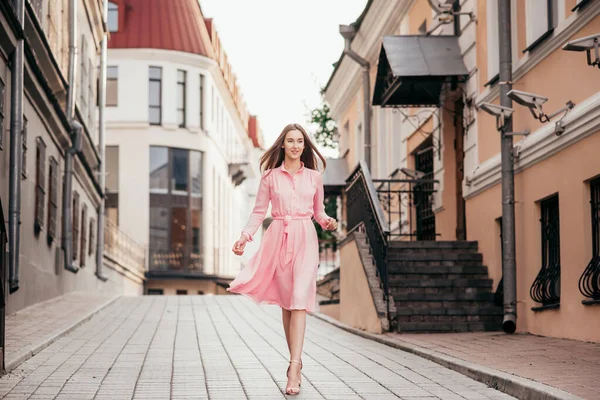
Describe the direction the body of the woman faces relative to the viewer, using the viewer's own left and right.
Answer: facing the viewer

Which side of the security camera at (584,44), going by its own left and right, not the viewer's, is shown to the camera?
left

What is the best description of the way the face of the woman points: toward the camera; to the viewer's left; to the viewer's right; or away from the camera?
toward the camera

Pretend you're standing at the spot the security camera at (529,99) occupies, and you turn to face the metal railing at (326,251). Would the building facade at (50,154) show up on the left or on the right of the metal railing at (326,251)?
left

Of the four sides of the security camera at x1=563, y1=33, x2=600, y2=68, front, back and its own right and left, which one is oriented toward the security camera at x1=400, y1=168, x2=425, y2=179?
right

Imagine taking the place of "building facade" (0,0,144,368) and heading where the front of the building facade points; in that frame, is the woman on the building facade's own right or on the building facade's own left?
on the building facade's own right

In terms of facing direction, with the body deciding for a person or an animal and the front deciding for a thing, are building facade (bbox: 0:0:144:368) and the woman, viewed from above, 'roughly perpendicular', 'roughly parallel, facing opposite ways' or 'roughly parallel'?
roughly perpendicular

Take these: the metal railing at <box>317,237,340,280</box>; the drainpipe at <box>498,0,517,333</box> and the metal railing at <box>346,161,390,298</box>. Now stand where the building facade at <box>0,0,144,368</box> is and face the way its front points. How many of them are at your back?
0

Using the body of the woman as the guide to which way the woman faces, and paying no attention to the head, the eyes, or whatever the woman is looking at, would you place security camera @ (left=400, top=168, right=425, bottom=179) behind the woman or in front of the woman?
behind

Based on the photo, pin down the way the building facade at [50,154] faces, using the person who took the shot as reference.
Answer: facing to the right of the viewer

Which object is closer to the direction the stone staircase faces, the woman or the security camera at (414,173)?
the woman
